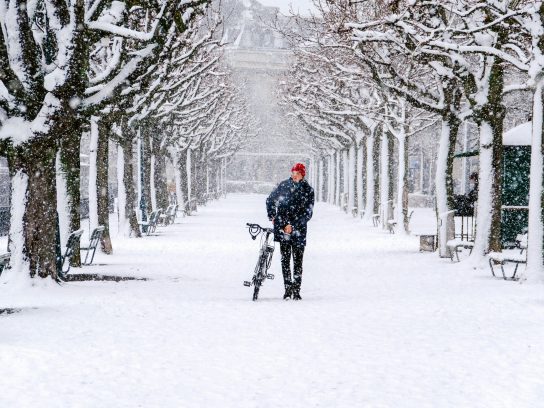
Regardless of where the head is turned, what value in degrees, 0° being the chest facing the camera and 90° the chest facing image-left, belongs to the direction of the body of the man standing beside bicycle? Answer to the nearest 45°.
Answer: approximately 0°

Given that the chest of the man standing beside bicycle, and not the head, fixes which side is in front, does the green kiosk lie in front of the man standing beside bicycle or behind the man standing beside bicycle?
behind

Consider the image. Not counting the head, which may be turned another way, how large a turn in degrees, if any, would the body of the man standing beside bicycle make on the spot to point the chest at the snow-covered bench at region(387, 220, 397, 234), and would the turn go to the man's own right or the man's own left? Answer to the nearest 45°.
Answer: approximately 180°

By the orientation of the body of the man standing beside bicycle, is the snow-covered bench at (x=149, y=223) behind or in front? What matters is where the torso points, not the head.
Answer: behind

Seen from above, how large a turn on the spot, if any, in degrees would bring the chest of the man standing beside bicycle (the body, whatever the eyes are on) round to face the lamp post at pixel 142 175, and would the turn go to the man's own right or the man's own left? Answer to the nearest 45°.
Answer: approximately 180°

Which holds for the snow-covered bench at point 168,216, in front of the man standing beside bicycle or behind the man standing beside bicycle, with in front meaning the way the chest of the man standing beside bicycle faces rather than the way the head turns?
behind

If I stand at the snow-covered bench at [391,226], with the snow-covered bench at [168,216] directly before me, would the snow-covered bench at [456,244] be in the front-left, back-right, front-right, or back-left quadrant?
back-left
